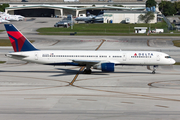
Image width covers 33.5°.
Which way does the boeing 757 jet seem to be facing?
to the viewer's right
